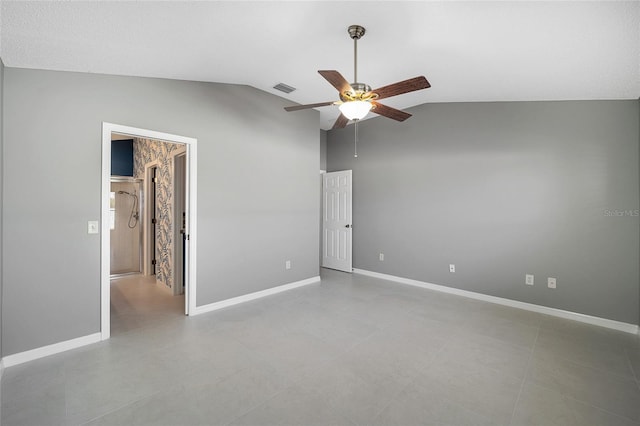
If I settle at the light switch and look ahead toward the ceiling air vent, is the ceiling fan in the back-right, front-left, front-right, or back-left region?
front-right

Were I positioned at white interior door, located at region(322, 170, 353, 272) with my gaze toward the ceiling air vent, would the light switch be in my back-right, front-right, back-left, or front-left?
front-right

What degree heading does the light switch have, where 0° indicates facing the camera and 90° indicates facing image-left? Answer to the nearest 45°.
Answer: approximately 0°

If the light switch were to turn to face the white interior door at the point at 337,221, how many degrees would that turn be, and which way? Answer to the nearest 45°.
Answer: approximately 90° to its left

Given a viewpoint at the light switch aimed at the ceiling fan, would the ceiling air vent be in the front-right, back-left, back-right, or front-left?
front-left

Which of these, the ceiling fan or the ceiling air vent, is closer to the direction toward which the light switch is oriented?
the ceiling fan

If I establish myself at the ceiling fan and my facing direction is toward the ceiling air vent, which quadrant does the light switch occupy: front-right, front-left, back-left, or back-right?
front-left

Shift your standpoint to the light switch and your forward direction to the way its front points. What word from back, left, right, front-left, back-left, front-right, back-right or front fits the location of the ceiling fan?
front-left

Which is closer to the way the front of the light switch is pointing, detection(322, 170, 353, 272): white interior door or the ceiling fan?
the ceiling fan
